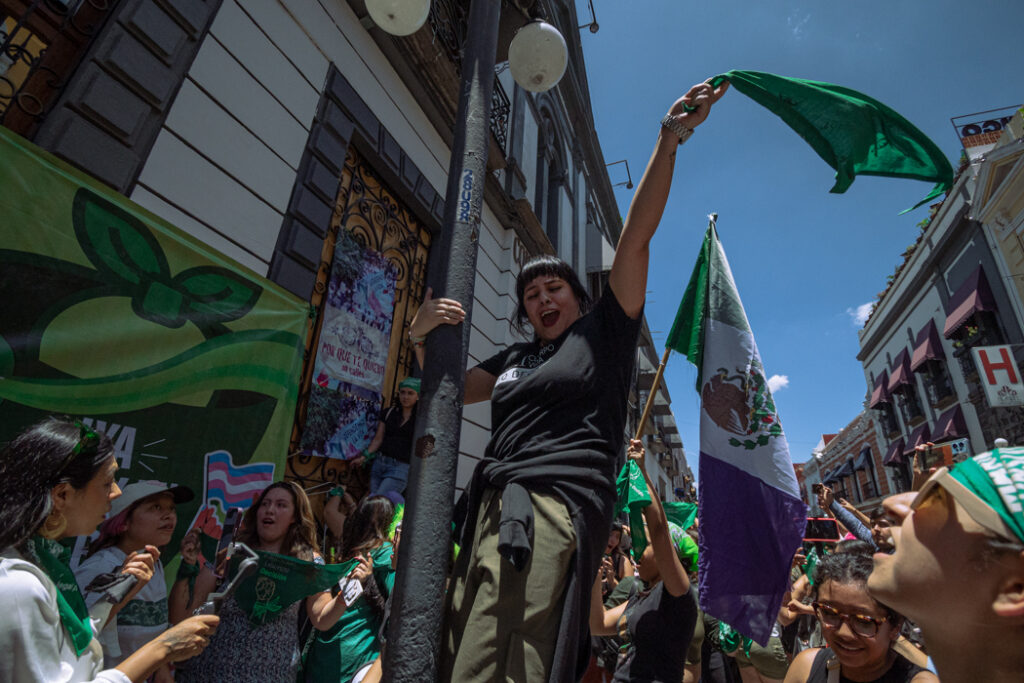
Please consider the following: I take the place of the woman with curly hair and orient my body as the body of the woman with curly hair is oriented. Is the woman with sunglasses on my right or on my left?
on my left

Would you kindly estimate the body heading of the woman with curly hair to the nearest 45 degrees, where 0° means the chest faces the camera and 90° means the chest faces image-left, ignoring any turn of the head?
approximately 45°

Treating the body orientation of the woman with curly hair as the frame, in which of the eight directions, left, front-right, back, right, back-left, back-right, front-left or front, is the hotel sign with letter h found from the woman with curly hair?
back-left
